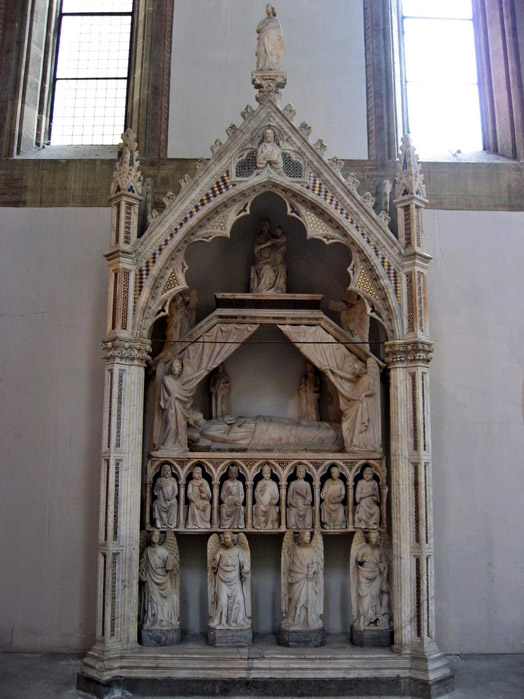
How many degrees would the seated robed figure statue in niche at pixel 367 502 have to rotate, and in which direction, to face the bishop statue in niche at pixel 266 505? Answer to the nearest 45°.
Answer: approximately 90° to its right

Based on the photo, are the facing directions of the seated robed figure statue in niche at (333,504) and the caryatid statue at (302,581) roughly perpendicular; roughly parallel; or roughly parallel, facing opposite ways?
roughly parallel

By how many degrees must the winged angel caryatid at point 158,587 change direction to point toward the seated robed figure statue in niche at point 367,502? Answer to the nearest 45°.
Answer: approximately 90° to its left

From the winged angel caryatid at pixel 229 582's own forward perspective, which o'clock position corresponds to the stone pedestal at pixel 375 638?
The stone pedestal is roughly at 9 o'clock from the winged angel caryatid.

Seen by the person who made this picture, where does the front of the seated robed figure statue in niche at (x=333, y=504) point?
facing the viewer

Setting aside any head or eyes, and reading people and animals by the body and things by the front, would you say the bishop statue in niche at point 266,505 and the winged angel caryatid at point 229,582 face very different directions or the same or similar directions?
same or similar directions

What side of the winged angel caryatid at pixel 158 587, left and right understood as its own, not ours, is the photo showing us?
front

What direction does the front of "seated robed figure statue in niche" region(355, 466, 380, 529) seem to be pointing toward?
toward the camera

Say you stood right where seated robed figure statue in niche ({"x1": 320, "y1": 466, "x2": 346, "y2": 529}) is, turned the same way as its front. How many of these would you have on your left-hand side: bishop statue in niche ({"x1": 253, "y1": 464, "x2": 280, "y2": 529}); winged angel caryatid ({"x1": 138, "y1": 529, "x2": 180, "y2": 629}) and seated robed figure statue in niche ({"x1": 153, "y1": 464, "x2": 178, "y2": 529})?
0

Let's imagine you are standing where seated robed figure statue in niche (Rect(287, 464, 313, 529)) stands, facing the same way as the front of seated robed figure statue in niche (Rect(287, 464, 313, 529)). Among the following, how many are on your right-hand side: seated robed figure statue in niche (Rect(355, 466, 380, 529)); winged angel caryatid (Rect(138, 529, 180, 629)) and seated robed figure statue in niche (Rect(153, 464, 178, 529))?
2

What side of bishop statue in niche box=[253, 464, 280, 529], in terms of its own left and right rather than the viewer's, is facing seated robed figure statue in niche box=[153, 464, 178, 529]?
right

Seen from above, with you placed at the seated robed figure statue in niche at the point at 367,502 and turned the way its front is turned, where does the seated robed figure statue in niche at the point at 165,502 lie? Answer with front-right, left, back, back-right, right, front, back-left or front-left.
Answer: right
